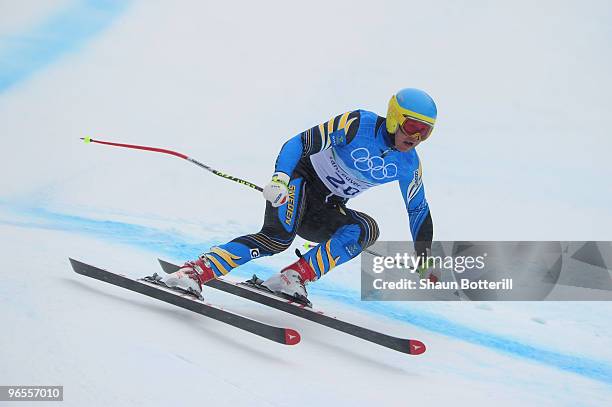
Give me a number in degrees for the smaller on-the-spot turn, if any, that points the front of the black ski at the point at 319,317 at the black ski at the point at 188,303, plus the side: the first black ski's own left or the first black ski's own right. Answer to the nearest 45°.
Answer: approximately 135° to the first black ski's own right

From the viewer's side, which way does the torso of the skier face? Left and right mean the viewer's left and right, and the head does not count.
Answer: facing the viewer and to the right of the viewer
